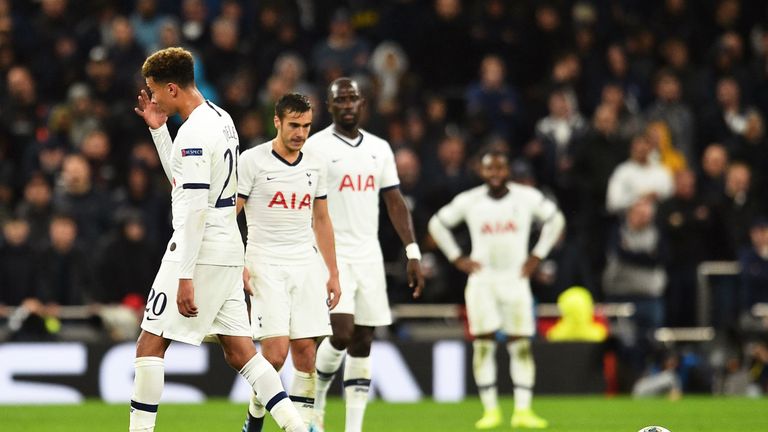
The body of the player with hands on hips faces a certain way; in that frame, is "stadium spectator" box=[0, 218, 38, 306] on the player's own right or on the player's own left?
on the player's own right

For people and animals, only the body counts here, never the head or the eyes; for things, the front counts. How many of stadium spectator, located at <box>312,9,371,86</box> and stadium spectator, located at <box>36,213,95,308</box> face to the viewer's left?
0

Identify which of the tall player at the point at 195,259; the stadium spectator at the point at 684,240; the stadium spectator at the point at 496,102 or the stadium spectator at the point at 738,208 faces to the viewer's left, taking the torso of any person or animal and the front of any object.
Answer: the tall player

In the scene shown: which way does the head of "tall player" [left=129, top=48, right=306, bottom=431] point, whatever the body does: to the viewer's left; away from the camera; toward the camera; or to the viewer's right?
to the viewer's left

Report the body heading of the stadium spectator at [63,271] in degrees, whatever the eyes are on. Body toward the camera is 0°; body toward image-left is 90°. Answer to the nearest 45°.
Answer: approximately 0°

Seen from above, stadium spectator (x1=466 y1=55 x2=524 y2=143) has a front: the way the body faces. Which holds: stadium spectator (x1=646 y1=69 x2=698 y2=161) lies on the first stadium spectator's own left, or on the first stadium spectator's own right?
on the first stadium spectator's own left
